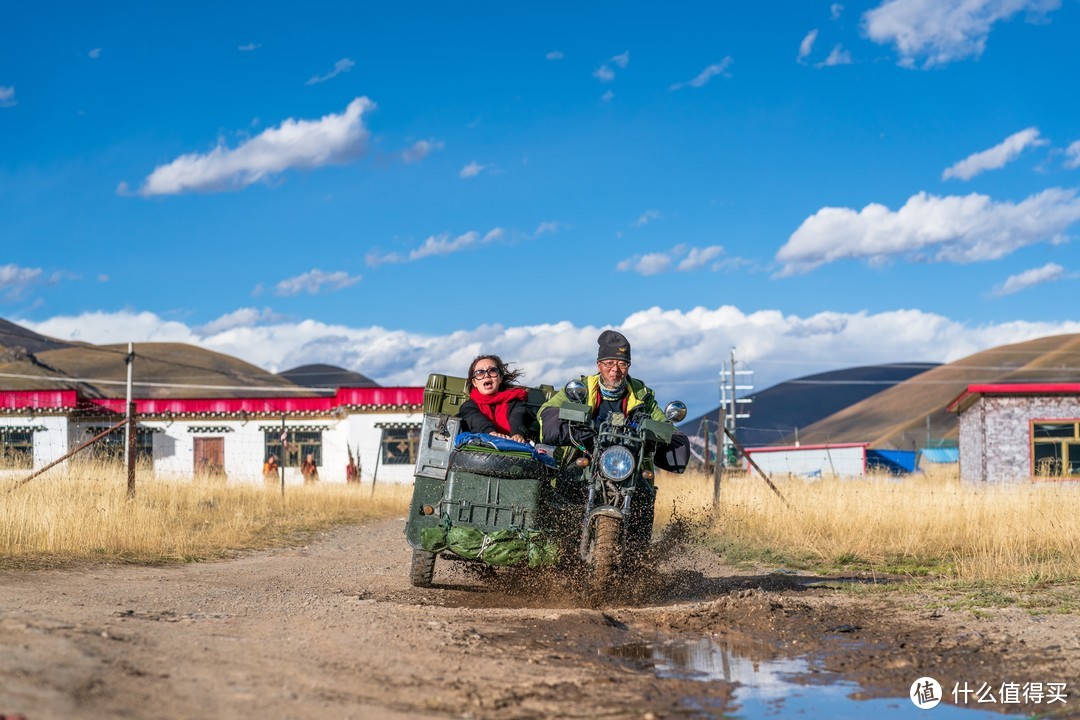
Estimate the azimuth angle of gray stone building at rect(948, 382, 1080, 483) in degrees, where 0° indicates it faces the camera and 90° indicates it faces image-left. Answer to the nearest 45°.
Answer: approximately 0°

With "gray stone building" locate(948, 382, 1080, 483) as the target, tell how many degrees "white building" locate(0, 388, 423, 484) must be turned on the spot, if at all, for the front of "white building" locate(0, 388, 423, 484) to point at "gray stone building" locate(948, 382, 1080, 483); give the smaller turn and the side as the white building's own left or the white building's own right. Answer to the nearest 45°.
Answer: approximately 45° to the white building's own left

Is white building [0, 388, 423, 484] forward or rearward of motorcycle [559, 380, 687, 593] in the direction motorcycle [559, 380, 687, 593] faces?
rearward

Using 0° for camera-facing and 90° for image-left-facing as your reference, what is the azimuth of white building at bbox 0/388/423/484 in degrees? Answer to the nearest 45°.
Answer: approximately 0°

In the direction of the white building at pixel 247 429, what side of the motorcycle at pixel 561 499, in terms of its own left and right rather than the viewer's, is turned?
back

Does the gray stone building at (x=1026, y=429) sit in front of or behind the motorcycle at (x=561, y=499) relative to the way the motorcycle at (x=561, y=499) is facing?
behind

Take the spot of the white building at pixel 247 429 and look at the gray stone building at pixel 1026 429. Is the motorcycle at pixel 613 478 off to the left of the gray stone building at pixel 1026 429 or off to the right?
right

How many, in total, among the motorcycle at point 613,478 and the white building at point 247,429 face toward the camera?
2

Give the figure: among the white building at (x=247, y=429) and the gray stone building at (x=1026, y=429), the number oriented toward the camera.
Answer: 2
